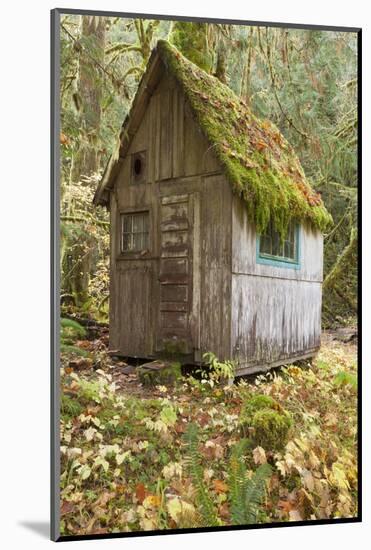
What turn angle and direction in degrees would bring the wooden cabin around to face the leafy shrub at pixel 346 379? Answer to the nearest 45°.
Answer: approximately 135° to its left

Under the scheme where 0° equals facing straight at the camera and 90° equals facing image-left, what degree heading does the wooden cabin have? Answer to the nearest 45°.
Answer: approximately 45°
